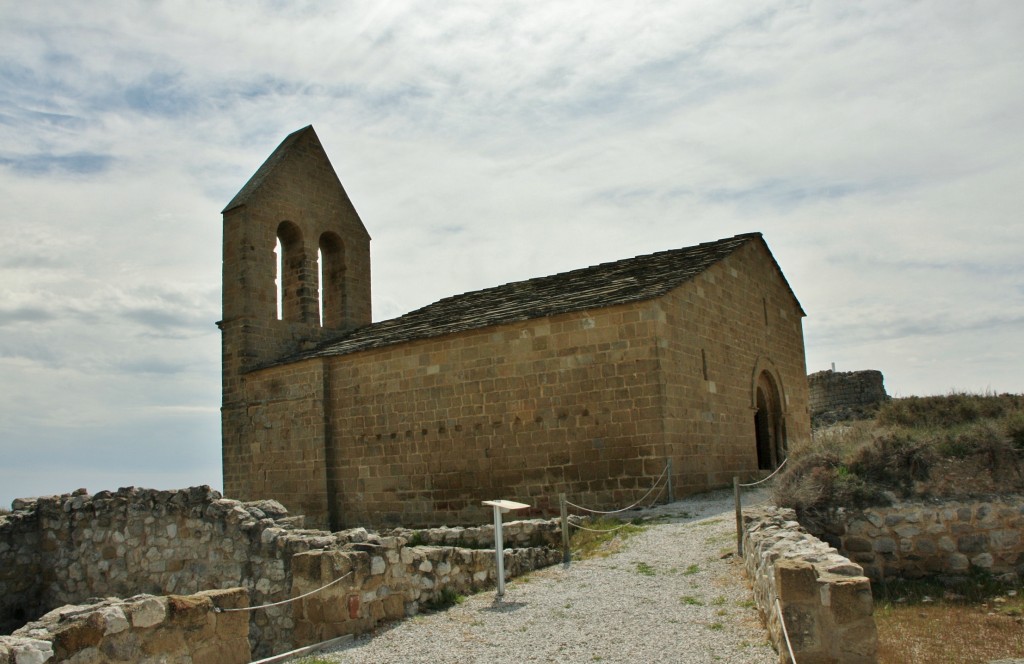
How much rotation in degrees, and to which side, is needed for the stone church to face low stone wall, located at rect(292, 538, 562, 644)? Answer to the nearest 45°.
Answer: approximately 45° to its right

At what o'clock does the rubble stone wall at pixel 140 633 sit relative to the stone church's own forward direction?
The rubble stone wall is roughly at 2 o'clock from the stone church.

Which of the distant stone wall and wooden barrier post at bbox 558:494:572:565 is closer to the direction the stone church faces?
the wooden barrier post

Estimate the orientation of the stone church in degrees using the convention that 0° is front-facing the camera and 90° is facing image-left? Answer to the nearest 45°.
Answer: approximately 315°

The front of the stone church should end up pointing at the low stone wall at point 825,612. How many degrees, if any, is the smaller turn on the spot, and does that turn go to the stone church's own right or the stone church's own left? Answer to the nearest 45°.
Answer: approximately 45° to the stone church's own right

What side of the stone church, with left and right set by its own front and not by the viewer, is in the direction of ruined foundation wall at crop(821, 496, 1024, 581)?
front

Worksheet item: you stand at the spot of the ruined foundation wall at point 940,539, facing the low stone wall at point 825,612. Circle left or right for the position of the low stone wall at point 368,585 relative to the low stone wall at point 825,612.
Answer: right

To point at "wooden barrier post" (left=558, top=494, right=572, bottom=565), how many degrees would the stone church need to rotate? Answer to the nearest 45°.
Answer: approximately 45° to its right

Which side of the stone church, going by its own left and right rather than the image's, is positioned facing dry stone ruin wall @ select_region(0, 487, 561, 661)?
right
